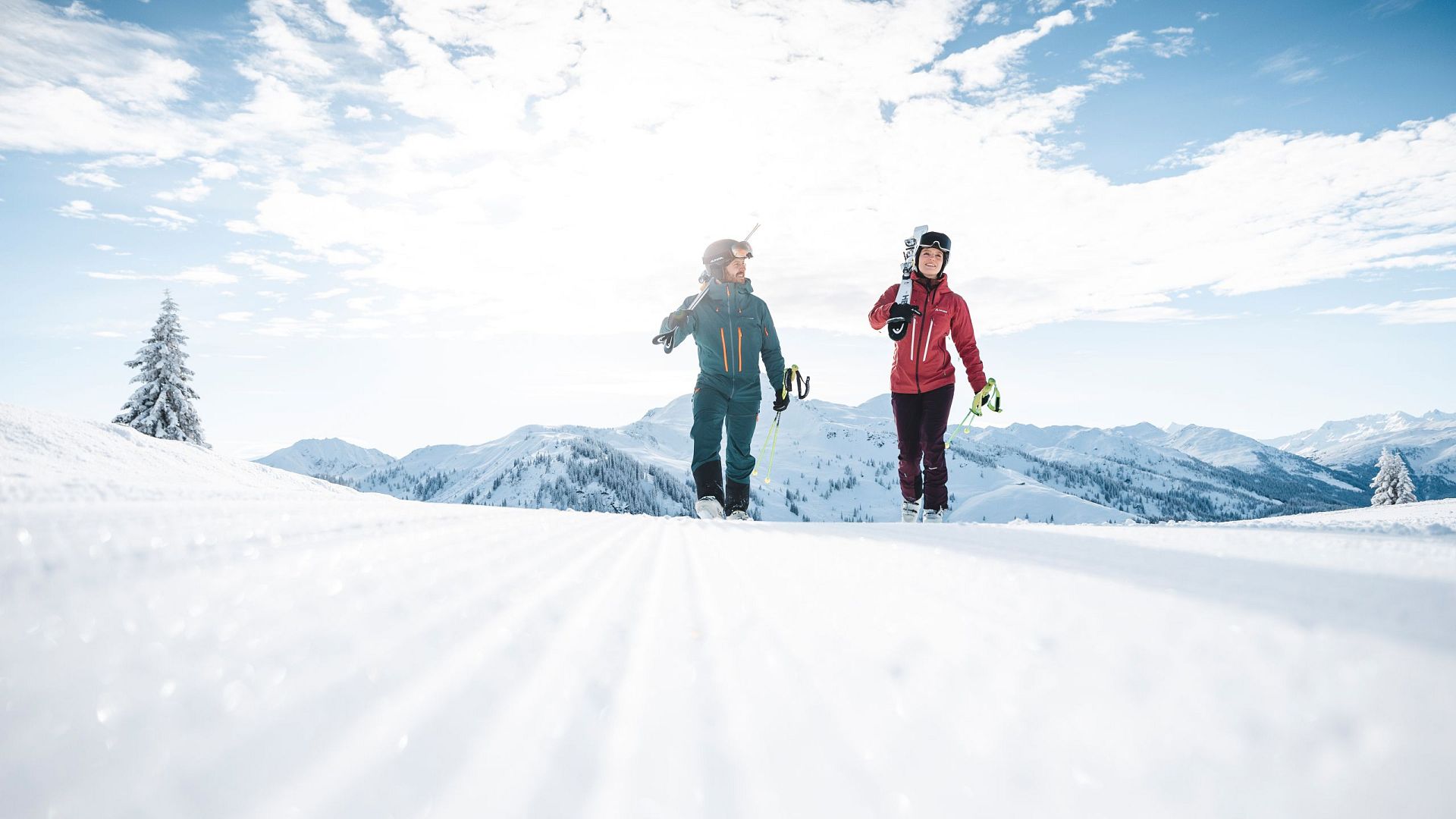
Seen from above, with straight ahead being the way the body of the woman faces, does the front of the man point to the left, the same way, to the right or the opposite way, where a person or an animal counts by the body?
the same way

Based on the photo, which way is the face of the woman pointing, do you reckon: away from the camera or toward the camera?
toward the camera

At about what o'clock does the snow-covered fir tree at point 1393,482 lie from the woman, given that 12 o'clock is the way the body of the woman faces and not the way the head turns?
The snow-covered fir tree is roughly at 7 o'clock from the woman.

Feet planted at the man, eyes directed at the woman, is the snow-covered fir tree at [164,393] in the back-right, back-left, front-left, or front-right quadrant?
back-left

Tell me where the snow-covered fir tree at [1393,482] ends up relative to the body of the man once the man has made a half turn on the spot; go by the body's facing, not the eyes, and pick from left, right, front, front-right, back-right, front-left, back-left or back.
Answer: front-right

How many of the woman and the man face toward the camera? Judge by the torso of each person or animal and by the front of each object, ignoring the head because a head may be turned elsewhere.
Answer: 2

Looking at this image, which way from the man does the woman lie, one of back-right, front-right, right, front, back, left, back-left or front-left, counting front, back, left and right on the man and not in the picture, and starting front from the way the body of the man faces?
left

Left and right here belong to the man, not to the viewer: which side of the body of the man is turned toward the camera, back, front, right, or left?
front

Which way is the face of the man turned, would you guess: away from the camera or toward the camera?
toward the camera
